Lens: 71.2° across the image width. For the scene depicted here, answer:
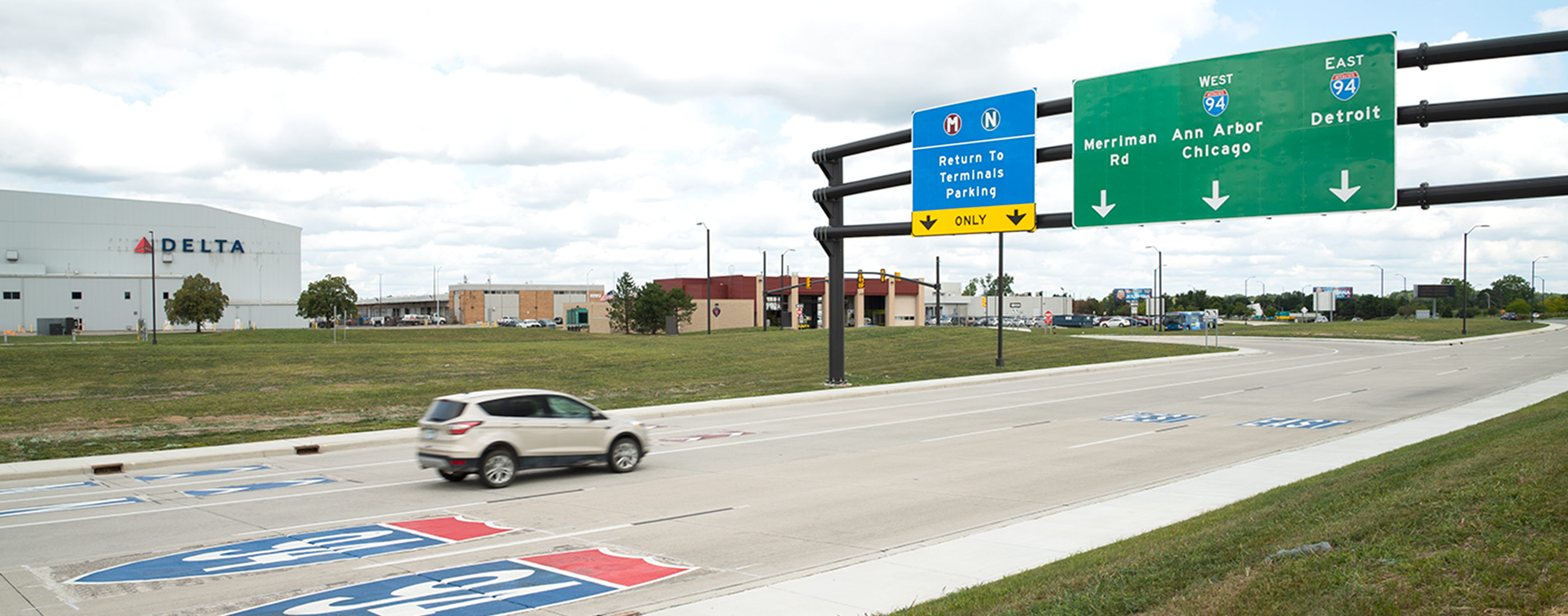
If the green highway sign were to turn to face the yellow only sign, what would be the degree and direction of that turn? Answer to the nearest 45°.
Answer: approximately 90° to its right

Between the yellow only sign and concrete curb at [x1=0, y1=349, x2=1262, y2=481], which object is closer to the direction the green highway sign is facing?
the concrete curb

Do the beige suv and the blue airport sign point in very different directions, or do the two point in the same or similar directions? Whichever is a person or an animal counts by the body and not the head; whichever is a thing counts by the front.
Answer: very different directions

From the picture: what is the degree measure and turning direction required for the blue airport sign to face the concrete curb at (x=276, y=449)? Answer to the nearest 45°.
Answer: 0° — it already faces it

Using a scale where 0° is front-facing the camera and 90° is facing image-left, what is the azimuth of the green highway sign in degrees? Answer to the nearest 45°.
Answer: approximately 45°

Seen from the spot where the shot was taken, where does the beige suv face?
facing away from the viewer and to the right of the viewer
